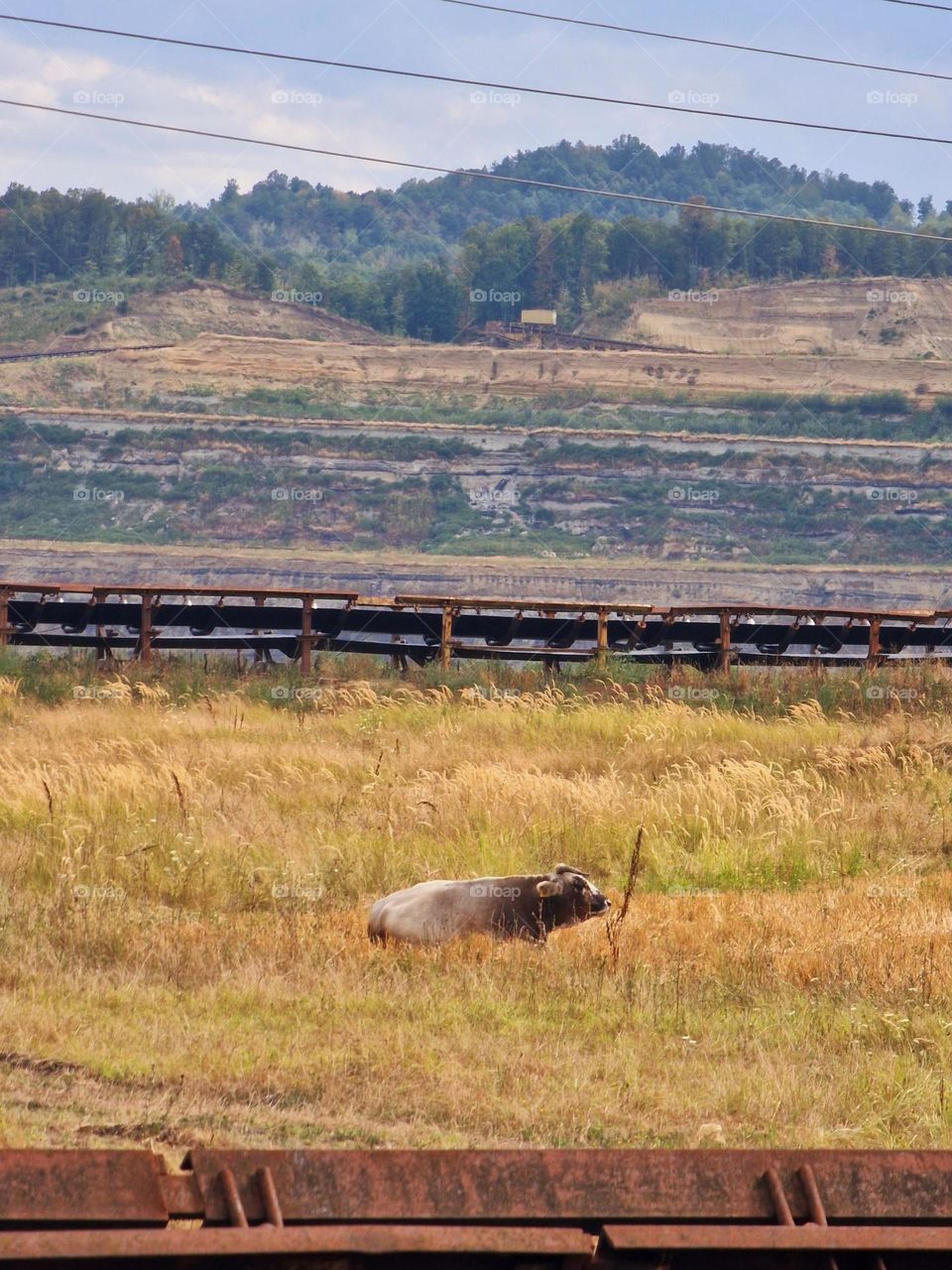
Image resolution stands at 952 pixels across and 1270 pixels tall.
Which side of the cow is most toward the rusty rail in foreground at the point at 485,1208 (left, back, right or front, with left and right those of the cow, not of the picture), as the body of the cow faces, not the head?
right

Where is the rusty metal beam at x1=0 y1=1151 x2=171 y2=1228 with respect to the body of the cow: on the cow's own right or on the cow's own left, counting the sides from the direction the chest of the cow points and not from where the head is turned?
on the cow's own right

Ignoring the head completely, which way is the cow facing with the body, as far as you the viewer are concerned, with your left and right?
facing to the right of the viewer
